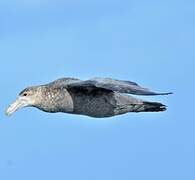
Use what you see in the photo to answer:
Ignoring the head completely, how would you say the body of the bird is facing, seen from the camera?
to the viewer's left
